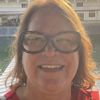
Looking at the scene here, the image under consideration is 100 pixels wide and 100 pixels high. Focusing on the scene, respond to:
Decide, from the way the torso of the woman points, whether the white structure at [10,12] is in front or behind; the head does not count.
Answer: behind

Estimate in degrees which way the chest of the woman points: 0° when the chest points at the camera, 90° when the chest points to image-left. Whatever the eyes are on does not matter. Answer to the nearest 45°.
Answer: approximately 0°

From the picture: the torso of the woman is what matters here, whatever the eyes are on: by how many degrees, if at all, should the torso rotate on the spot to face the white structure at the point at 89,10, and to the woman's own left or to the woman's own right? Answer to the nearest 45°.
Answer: approximately 180°
